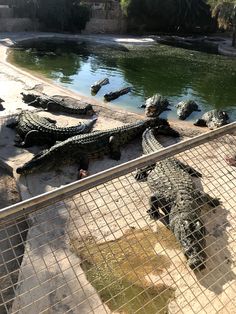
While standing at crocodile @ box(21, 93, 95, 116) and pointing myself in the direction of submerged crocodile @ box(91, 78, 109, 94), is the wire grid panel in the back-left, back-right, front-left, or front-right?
back-right

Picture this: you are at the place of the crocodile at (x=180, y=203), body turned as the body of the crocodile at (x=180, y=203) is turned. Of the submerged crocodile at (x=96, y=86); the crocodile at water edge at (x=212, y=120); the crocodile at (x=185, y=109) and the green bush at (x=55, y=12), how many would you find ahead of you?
0

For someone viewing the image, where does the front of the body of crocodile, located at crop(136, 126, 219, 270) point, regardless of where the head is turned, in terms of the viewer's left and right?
facing the viewer

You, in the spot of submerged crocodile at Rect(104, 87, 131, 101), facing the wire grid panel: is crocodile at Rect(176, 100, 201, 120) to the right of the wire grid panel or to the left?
left

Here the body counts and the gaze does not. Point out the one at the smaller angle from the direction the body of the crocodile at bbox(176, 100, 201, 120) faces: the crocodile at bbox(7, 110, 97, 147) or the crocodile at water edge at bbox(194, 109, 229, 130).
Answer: the crocodile at bbox(7, 110, 97, 147)

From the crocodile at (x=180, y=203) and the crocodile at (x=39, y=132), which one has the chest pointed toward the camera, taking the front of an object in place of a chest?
the crocodile at (x=180, y=203)

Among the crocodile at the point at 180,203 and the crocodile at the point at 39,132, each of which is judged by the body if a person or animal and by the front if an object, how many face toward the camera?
1
